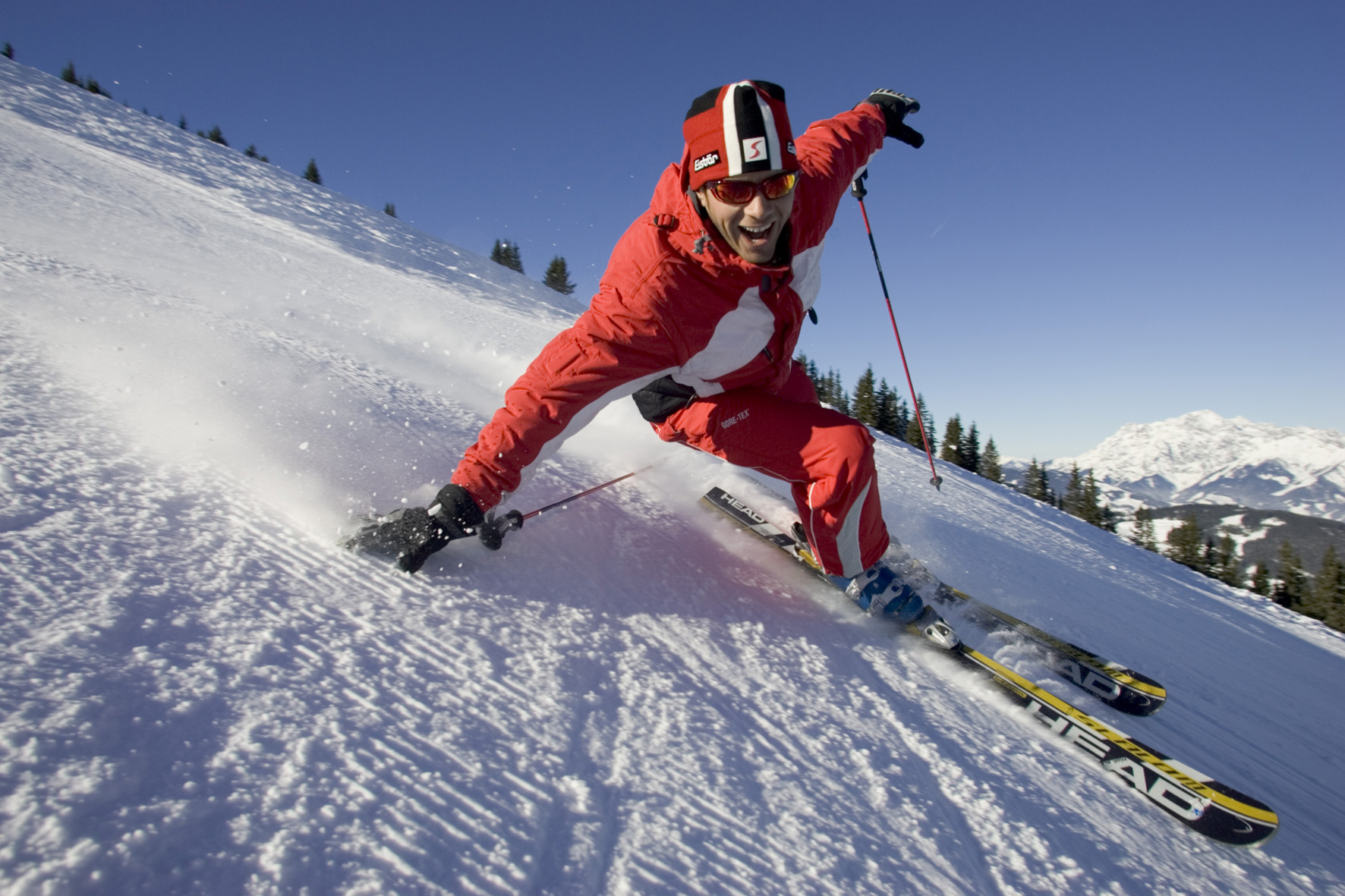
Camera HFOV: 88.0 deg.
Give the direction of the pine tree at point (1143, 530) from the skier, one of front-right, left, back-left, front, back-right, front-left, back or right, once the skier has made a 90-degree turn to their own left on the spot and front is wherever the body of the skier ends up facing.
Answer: front

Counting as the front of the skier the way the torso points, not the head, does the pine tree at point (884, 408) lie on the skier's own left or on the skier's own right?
on the skier's own left

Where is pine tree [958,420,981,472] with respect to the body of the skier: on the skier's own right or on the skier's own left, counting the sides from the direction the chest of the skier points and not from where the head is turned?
on the skier's own left

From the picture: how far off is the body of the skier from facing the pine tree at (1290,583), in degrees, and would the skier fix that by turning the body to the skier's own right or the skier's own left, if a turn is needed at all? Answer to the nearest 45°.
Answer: approximately 90° to the skier's own left

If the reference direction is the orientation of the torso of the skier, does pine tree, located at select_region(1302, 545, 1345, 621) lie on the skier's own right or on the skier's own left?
on the skier's own left

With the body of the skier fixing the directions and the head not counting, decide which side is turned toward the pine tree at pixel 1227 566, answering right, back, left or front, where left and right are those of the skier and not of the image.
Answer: left

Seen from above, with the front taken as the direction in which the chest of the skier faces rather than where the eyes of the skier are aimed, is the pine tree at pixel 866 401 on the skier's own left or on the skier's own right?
on the skier's own left

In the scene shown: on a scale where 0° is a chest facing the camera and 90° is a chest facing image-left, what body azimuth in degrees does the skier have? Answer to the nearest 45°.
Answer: approximately 315°
